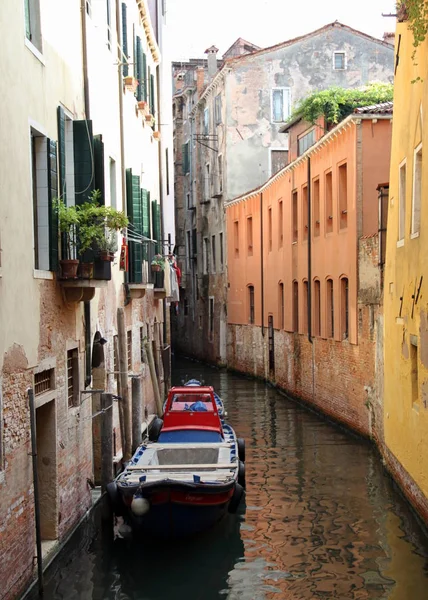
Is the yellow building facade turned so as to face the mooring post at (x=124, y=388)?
yes

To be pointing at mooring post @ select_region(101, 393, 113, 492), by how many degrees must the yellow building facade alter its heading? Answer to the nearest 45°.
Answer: approximately 45° to its left

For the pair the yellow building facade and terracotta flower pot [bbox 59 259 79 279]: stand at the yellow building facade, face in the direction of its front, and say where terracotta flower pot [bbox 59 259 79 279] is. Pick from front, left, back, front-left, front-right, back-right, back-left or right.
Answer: front-left

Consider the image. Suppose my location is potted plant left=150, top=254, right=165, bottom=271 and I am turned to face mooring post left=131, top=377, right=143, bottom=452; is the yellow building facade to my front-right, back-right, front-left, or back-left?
front-left

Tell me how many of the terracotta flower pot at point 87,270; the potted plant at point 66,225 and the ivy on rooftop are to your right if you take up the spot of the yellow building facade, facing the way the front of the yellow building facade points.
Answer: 1

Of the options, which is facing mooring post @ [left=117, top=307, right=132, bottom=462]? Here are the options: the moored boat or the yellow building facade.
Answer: the yellow building facade

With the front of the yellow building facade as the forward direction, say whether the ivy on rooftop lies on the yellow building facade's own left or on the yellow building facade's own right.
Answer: on the yellow building facade's own right

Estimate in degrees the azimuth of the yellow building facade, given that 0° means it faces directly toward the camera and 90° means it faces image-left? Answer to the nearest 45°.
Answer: approximately 90°
